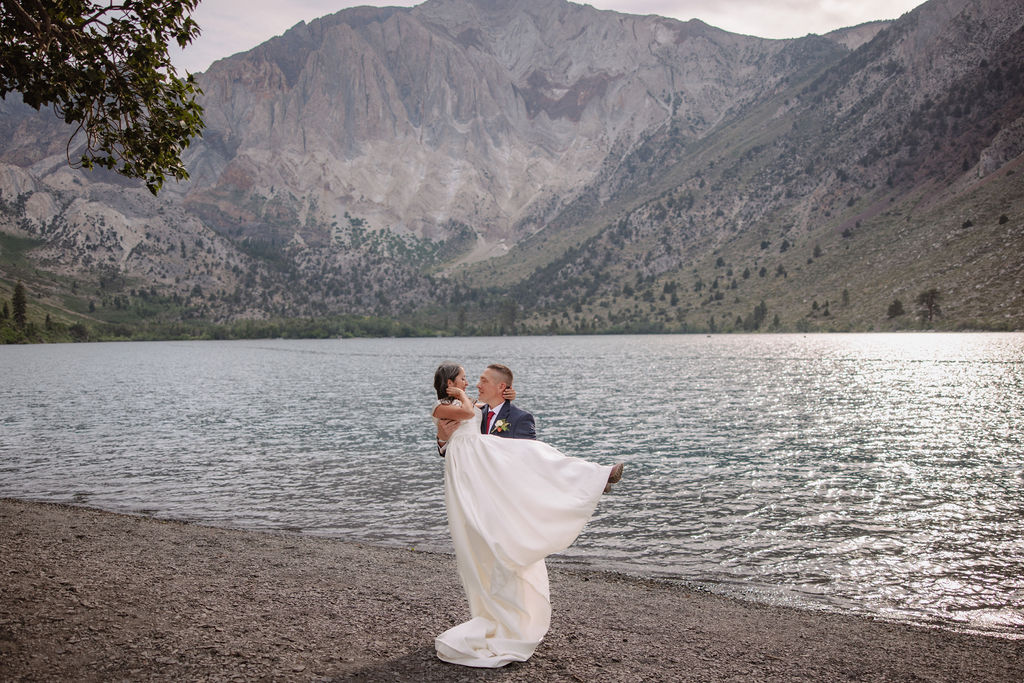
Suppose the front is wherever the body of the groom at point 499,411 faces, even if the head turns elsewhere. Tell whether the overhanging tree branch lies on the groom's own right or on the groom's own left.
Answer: on the groom's own right

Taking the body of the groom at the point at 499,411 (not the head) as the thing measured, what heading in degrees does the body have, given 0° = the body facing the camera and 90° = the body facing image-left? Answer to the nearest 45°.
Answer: approximately 45°

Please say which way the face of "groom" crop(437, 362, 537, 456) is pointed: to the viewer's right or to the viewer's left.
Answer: to the viewer's left
